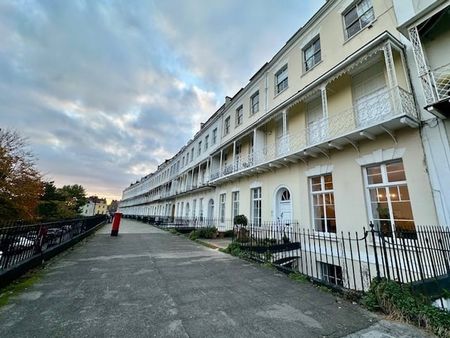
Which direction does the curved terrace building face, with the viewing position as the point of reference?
facing the viewer and to the left of the viewer

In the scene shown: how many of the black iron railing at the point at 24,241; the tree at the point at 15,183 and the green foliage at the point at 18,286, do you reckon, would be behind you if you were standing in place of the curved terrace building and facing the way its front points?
0

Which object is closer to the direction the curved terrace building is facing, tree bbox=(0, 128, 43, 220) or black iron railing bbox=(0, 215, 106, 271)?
the black iron railing

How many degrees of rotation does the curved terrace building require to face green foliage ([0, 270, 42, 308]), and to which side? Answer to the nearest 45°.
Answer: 0° — it already faces it

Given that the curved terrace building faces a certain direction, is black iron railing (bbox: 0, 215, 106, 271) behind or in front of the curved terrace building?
in front
